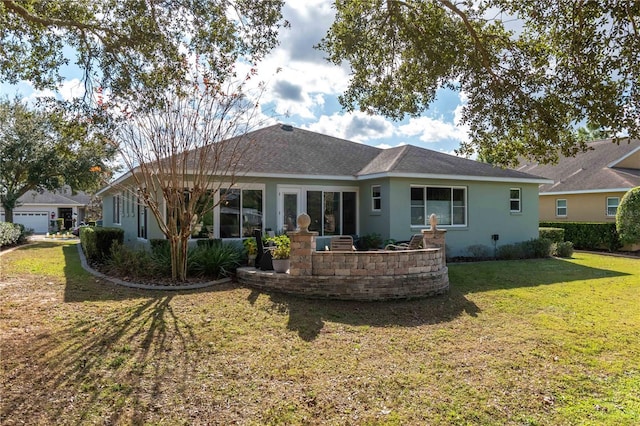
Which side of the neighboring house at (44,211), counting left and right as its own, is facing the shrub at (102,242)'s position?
front

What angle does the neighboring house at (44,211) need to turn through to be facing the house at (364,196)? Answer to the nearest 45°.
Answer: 0° — it already faces it

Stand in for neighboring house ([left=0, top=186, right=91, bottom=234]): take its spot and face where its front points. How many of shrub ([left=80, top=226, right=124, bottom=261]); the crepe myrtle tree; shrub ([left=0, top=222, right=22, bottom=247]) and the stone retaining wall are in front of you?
4

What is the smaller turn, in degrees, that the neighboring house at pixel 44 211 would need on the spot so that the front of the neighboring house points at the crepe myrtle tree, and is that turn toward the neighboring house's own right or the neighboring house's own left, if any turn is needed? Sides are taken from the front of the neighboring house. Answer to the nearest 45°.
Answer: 0° — it already faces it

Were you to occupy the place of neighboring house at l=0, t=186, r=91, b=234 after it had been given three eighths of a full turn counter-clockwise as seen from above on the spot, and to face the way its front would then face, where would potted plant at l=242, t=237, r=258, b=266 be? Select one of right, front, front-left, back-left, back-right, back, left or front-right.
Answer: back-right

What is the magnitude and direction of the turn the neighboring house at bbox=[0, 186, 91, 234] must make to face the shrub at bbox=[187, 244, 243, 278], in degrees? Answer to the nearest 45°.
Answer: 0° — it already faces it

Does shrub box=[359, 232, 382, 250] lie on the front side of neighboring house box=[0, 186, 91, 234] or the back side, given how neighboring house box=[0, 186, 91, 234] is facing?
on the front side

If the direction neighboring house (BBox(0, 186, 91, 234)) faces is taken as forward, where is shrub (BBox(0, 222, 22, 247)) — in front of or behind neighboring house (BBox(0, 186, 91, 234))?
in front

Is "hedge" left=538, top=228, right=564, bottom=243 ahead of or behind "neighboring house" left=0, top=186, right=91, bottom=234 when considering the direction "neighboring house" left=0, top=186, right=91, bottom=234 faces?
ahead

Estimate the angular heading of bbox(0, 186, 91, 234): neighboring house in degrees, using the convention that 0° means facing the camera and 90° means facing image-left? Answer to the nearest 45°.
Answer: approximately 0°

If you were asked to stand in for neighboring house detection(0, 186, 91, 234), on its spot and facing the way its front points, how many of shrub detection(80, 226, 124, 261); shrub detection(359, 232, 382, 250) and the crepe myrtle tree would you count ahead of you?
3

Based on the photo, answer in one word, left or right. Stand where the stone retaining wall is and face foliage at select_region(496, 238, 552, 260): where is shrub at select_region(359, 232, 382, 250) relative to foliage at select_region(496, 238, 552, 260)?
left
